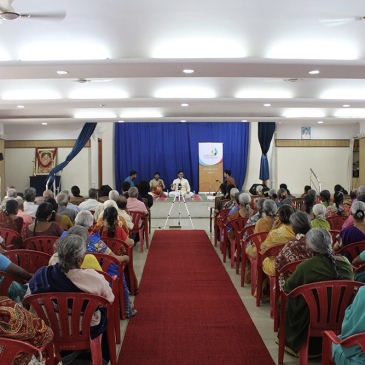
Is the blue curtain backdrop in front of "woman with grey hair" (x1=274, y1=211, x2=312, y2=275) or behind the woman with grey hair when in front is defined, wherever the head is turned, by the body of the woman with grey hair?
in front

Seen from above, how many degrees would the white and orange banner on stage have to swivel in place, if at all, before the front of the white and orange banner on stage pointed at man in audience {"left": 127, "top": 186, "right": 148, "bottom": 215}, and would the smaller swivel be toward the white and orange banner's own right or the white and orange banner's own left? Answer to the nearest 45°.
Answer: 0° — it already faces them

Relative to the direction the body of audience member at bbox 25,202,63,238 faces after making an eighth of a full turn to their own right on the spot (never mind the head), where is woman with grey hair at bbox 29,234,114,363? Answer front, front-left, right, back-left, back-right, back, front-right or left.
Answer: back-right

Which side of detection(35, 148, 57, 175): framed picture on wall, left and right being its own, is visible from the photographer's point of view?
front

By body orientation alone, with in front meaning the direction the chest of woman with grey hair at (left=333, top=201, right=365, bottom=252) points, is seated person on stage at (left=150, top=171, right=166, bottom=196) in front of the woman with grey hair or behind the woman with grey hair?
in front

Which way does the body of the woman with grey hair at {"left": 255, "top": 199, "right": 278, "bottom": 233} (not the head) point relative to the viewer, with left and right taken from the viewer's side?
facing away from the viewer and to the left of the viewer

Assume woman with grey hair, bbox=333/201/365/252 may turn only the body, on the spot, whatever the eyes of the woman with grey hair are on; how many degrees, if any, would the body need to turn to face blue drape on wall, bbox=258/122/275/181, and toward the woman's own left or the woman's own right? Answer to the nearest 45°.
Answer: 0° — they already face it

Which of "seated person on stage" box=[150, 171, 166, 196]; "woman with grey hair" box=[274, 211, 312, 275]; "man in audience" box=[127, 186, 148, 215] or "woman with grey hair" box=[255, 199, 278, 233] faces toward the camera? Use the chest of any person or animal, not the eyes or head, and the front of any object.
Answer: the seated person on stage

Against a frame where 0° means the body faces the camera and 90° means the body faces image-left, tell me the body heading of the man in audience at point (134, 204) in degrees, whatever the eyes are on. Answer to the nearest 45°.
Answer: approximately 180°

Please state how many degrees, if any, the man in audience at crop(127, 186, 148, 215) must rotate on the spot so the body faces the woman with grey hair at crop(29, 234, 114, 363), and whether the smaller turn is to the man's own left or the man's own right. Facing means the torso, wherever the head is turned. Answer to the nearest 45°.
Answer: approximately 180°

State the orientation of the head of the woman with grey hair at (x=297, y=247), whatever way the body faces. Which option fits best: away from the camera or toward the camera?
away from the camera

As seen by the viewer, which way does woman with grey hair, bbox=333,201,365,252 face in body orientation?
away from the camera

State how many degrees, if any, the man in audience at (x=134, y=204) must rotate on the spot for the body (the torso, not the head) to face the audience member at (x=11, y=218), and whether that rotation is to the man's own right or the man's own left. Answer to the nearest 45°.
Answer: approximately 135° to the man's own left

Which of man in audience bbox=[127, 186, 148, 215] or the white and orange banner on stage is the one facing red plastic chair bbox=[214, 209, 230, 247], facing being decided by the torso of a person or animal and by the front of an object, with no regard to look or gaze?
the white and orange banner on stage

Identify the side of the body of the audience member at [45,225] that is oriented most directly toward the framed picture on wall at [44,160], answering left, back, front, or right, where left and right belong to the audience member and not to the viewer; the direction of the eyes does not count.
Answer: front

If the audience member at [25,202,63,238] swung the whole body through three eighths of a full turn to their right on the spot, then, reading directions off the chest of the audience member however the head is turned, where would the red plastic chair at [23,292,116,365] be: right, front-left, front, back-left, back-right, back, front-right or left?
front-right

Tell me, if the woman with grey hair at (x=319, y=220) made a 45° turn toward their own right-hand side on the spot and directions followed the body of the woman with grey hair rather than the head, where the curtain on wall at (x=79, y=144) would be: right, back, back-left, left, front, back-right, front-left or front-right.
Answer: left

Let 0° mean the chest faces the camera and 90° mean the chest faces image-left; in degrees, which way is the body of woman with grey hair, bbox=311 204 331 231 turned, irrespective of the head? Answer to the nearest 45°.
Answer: approximately 180°

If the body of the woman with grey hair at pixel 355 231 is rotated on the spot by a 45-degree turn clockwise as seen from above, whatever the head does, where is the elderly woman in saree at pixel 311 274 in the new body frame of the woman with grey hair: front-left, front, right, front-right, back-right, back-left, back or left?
back-right

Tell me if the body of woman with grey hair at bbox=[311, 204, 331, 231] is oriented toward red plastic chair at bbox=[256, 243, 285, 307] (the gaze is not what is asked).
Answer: no

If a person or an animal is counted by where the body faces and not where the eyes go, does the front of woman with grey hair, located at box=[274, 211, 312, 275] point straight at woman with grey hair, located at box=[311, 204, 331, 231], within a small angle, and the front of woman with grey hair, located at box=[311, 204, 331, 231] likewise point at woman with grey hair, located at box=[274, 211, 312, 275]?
no

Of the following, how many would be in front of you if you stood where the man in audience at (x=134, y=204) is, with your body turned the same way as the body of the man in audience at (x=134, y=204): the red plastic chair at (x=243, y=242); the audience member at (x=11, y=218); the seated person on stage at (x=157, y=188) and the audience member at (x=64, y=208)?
1

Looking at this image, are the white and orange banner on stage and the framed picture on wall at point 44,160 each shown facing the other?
no
